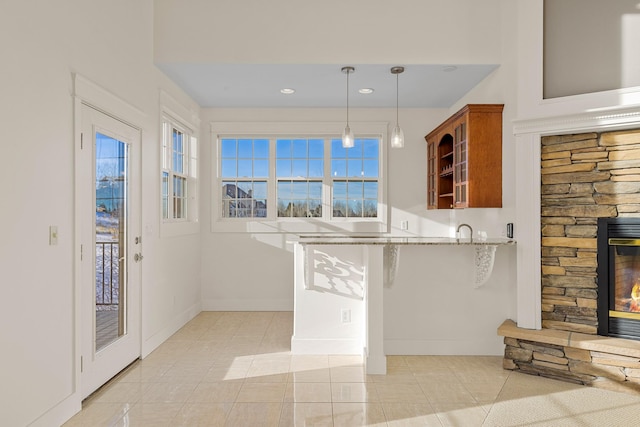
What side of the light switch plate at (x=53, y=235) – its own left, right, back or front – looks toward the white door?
left

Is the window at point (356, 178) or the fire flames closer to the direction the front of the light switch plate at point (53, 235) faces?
the fire flames

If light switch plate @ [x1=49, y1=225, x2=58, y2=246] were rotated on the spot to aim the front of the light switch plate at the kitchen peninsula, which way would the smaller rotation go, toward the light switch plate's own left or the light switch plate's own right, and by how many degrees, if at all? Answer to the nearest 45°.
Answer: approximately 45° to the light switch plate's own left

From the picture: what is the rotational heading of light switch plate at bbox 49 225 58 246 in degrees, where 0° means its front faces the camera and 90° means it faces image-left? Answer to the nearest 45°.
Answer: approximately 315°

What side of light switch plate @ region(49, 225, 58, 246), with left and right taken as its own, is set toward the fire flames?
front

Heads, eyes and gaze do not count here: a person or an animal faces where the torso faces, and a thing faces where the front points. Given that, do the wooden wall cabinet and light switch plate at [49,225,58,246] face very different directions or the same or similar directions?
very different directions
